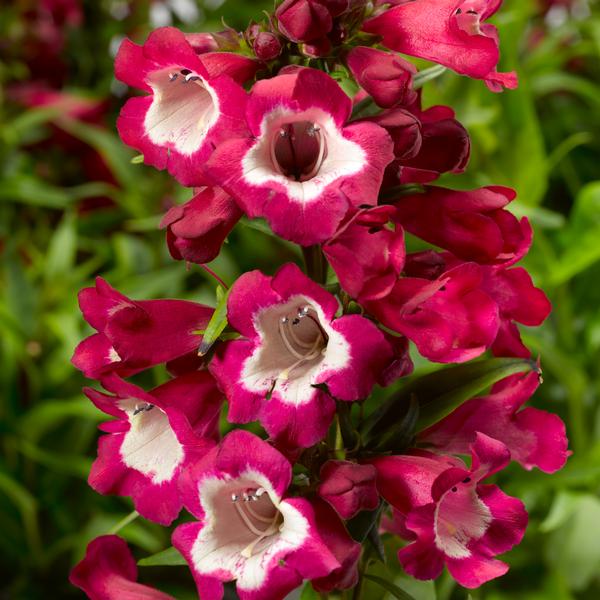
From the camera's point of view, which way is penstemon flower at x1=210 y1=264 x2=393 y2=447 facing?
toward the camera

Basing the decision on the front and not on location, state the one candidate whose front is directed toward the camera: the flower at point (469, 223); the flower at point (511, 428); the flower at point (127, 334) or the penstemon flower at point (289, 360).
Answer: the penstemon flower

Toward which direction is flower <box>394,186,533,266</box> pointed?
to the viewer's right

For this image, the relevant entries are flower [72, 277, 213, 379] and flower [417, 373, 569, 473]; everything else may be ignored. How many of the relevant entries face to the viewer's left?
1

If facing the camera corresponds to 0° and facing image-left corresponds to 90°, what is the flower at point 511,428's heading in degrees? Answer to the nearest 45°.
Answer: approximately 270°

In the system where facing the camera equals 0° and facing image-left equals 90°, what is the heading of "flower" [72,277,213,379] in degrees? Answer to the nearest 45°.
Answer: approximately 90°

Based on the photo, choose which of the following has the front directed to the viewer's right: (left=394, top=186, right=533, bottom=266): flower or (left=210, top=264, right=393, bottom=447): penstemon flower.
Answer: the flower

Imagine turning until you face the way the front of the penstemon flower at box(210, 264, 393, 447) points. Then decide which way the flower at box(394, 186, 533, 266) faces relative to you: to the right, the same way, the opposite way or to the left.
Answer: to the left
